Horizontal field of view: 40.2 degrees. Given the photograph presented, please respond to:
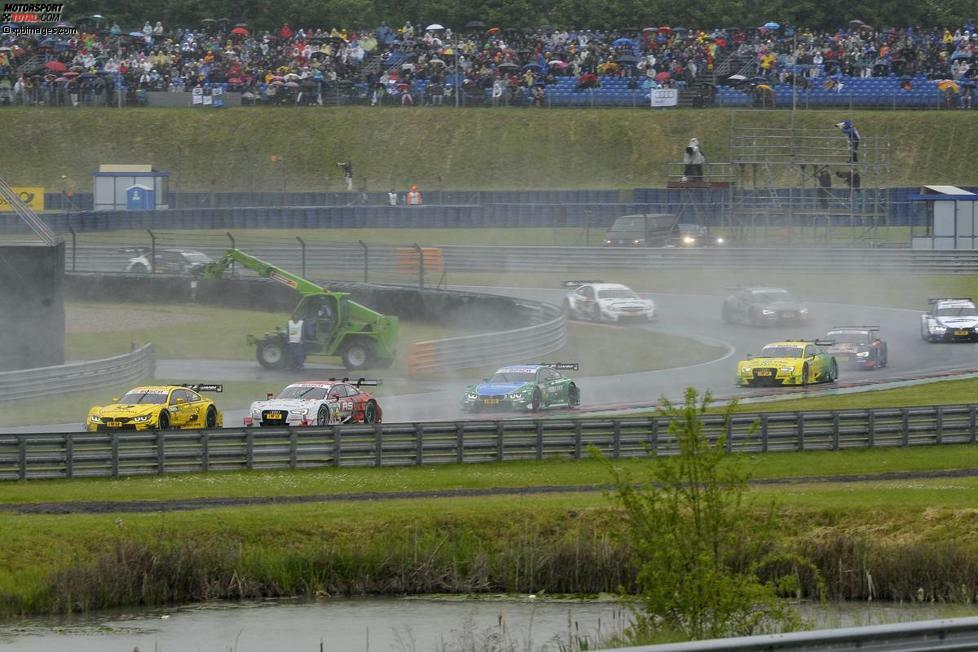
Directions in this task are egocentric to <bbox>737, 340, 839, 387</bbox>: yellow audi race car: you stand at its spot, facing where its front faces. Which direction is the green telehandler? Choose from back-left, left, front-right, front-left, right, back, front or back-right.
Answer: front-right

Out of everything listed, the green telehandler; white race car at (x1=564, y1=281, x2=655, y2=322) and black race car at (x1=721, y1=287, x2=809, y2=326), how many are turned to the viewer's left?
1

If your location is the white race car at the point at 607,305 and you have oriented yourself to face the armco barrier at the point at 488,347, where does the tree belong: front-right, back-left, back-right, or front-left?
front-left

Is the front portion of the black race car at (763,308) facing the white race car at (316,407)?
no

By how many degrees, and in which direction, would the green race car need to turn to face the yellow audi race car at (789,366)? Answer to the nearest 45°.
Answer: approximately 180°

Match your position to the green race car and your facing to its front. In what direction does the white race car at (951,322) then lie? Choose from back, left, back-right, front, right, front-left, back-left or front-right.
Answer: back

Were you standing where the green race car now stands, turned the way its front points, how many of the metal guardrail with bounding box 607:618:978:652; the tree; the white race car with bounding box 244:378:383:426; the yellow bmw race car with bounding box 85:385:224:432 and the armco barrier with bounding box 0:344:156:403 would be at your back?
0

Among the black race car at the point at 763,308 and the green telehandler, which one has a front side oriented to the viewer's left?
the green telehandler

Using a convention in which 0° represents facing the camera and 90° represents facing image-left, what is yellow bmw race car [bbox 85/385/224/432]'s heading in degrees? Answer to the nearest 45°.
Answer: approximately 45°

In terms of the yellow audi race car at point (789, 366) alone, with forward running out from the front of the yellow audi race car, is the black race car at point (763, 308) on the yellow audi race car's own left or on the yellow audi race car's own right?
on the yellow audi race car's own right

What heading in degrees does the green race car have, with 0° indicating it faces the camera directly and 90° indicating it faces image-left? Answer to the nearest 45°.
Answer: approximately 45°

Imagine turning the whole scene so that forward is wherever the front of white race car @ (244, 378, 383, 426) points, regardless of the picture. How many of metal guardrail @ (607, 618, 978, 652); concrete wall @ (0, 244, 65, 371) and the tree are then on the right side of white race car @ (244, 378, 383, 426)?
1

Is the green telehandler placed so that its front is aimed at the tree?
no

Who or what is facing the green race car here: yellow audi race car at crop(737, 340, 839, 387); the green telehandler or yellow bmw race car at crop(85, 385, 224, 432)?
the yellow audi race car

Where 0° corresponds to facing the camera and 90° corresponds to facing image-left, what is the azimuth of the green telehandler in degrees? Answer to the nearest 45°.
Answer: approximately 90°
